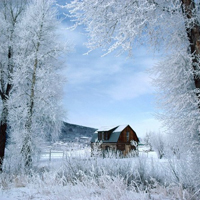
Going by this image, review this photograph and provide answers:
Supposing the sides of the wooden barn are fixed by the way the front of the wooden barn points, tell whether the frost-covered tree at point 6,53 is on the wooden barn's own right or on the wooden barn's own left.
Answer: on the wooden barn's own right

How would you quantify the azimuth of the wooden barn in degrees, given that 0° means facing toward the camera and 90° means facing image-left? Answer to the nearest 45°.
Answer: approximately 315°
